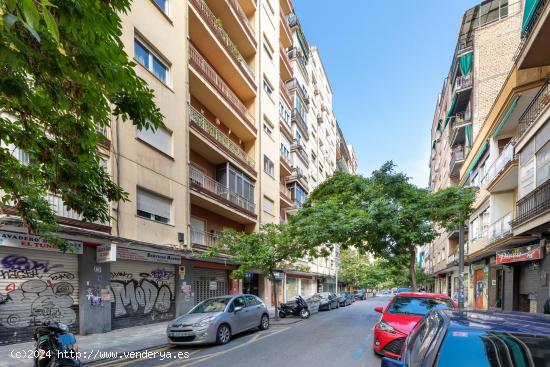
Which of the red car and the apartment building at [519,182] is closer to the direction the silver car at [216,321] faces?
the red car

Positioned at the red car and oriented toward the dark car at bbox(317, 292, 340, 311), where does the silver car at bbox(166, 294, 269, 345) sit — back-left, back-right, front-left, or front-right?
front-left

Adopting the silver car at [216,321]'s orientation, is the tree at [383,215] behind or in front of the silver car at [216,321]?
behind

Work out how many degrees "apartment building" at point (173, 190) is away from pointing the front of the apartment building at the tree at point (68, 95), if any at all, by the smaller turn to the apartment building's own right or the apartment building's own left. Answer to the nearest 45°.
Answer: approximately 45° to the apartment building's own right

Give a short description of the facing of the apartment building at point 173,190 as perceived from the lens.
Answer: facing the viewer and to the right of the viewer

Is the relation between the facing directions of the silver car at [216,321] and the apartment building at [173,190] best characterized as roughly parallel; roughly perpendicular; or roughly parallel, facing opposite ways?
roughly perpendicular

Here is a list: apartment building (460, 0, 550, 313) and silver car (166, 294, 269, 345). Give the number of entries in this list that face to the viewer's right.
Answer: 0

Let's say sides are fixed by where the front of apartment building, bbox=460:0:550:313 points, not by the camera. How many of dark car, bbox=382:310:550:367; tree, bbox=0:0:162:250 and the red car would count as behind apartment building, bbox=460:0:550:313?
0

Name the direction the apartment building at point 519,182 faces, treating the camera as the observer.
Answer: facing the viewer and to the left of the viewer

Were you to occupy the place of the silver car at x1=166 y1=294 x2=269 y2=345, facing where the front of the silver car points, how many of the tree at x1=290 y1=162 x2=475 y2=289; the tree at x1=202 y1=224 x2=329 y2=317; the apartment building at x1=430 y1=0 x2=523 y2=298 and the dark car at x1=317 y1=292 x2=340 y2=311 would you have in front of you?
0

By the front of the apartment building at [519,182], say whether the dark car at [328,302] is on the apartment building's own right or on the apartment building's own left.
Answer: on the apartment building's own right

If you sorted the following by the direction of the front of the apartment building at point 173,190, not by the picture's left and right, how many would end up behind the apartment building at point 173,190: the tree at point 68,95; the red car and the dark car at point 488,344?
0

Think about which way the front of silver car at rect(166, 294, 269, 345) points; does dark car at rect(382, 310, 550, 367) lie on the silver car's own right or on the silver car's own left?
on the silver car's own left

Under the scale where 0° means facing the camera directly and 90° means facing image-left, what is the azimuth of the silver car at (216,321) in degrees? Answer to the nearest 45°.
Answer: approximately 45°
